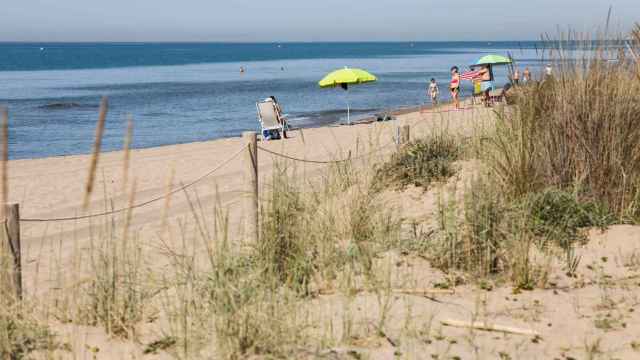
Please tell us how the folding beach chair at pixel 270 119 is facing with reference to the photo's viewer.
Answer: facing away from the viewer and to the right of the viewer

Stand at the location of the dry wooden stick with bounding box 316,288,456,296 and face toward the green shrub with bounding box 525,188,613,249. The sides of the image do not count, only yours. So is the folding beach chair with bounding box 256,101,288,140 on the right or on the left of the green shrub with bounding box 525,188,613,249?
left

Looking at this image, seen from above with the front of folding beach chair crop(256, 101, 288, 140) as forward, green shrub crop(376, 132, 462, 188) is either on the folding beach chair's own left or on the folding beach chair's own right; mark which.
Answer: on the folding beach chair's own right

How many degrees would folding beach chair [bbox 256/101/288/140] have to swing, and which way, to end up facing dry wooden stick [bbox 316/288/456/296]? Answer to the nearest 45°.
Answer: approximately 135° to its right

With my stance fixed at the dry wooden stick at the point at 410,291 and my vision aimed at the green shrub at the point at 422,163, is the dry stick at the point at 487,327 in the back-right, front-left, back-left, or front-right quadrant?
back-right
